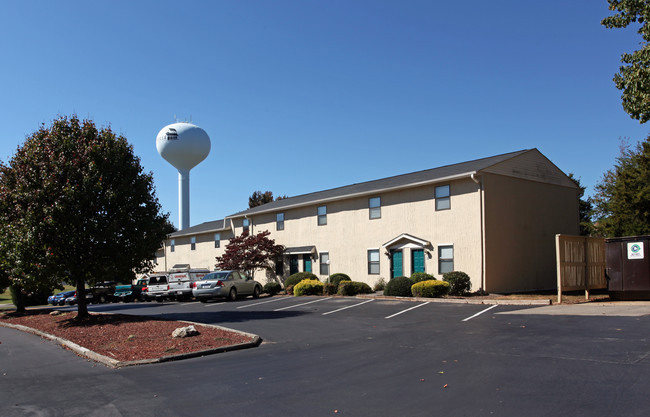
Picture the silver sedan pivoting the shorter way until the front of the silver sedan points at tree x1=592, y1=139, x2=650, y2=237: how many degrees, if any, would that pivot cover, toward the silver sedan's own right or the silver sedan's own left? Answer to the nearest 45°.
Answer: approximately 45° to the silver sedan's own right

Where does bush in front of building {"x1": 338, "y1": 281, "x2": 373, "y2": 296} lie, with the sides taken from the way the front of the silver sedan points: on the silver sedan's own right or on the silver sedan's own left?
on the silver sedan's own right

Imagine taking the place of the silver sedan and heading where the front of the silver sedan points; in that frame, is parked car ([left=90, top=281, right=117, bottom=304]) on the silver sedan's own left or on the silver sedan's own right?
on the silver sedan's own left

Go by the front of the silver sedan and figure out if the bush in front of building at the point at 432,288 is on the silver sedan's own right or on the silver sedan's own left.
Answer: on the silver sedan's own right

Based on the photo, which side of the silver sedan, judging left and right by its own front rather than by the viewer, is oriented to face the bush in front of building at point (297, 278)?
front

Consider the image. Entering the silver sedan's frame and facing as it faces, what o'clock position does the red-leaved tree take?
The red-leaved tree is roughly at 11 o'clock from the silver sedan.

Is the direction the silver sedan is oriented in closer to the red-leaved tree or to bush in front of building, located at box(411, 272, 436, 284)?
the red-leaved tree

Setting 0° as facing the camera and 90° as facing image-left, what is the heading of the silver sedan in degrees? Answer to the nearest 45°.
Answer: approximately 225°

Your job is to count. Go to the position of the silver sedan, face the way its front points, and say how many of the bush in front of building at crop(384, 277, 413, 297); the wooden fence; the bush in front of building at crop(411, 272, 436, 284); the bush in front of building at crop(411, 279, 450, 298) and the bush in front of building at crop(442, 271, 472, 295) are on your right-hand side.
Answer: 5

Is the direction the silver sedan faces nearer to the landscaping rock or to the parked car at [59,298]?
the parked car
